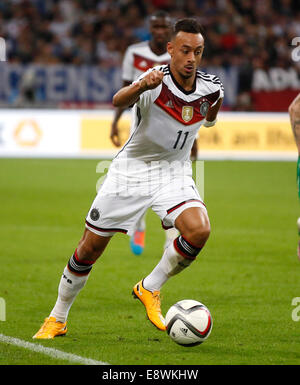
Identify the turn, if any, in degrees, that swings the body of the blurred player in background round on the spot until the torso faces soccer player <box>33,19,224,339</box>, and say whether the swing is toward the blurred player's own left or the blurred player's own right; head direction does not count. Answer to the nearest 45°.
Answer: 0° — they already face them

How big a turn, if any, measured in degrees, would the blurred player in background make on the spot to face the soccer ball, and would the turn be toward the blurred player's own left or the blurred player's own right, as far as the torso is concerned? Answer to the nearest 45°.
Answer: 0° — they already face it

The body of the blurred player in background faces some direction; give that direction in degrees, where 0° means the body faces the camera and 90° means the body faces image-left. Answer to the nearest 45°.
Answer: approximately 0°
